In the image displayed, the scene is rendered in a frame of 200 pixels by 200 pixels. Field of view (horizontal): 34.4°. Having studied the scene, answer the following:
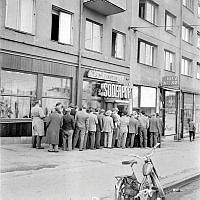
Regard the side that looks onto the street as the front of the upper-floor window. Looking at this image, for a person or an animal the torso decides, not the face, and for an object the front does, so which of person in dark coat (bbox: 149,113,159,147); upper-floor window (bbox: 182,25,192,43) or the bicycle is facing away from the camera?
the person in dark coat

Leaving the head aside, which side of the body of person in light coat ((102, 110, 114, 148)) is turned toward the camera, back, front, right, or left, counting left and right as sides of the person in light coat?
back

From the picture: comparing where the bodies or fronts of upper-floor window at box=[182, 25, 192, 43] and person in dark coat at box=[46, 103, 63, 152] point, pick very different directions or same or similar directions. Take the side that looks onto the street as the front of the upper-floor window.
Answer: very different directions

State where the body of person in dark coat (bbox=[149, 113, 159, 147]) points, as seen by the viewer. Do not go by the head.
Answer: away from the camera

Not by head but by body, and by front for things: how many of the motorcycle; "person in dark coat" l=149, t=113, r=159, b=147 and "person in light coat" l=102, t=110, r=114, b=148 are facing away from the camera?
2

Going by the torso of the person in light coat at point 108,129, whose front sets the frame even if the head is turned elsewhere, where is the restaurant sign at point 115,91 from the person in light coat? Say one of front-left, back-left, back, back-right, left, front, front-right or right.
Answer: front

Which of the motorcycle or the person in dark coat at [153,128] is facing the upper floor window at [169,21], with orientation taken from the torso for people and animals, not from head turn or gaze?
the person in dark coat

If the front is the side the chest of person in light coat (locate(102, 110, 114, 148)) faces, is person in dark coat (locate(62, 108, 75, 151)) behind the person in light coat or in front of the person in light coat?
behind

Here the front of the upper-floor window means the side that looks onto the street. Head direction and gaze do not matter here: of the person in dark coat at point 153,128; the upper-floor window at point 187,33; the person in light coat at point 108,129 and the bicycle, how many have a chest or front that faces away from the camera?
2

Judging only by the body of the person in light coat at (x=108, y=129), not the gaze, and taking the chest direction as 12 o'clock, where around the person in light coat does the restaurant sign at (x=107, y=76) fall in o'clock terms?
The restaurant sign is roughly at 12 o'clock from the person in light coat.

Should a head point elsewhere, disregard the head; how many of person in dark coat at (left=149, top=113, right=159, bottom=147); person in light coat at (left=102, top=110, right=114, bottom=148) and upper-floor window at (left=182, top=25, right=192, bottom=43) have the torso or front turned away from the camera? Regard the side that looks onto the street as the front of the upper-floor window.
2

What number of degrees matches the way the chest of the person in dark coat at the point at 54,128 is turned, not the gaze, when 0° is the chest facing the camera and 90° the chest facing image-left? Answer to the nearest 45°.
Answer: approximately 225°

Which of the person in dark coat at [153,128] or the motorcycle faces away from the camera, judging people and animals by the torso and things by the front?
the person in dark coat
